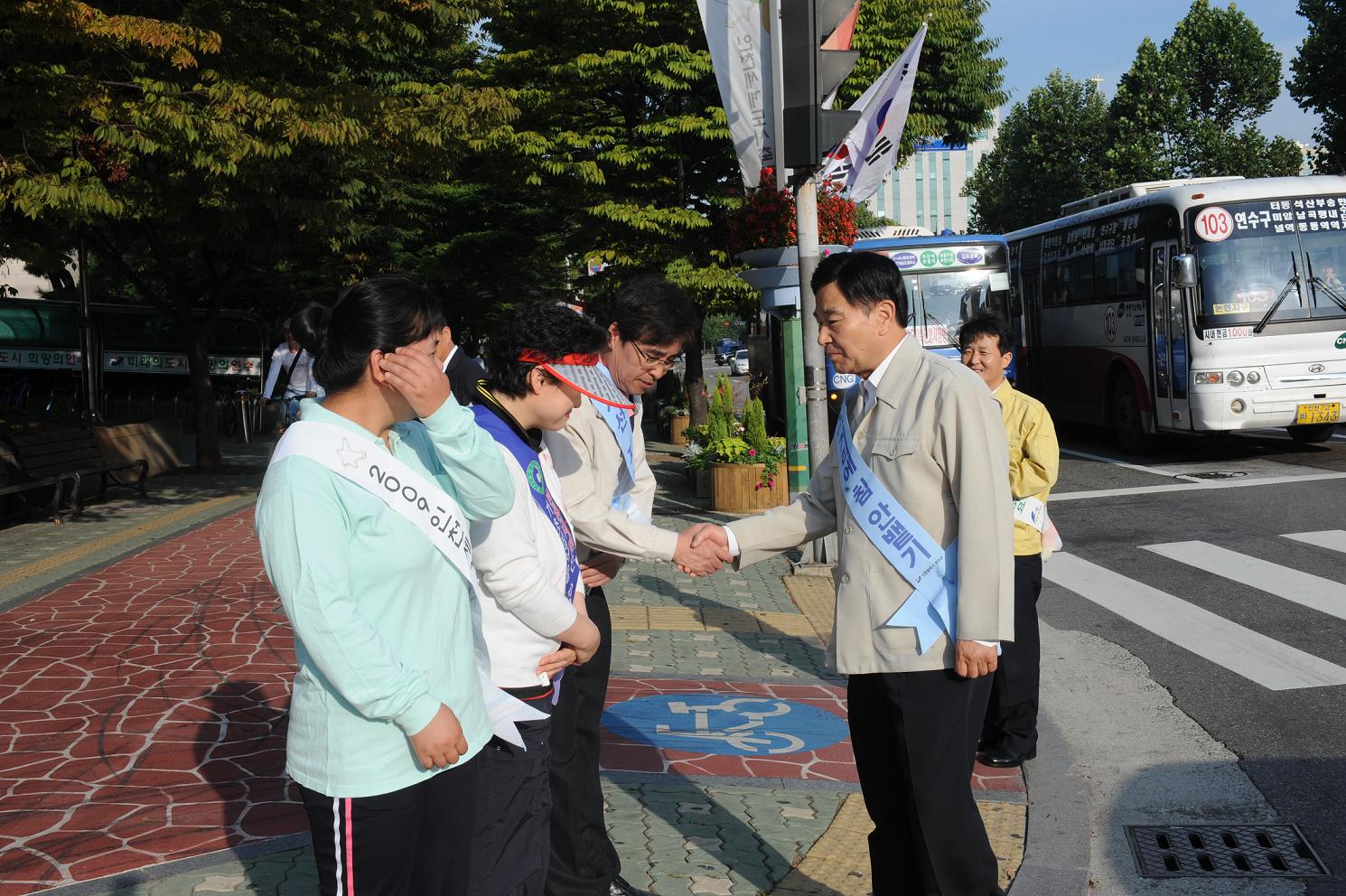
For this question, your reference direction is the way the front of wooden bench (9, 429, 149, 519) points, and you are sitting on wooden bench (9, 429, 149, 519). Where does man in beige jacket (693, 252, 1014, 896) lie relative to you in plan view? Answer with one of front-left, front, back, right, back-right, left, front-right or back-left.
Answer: front-right

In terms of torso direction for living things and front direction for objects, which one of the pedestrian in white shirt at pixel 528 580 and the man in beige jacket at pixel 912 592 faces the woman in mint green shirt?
the man in beige jacket

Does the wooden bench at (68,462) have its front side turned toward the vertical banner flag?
yes

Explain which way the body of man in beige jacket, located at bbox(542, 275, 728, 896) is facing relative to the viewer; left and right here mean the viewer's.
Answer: facing the viewer and to the right of the viewer

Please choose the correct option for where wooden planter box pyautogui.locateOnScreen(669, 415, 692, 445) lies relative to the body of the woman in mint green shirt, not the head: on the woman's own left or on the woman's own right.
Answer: on the woman's own left

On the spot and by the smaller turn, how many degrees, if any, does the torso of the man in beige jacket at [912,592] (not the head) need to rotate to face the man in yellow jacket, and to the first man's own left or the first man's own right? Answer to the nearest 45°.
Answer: approximately 135° to the first man's own right

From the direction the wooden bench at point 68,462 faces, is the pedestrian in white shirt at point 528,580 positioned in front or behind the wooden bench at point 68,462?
in front

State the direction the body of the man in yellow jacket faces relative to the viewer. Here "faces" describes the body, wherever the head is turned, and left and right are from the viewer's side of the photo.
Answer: facing the viewer and to the left of the viewer

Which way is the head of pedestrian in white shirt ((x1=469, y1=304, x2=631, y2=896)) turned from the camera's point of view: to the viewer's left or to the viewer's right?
to the viewer's right

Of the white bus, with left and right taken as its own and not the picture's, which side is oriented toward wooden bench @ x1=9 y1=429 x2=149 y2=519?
right

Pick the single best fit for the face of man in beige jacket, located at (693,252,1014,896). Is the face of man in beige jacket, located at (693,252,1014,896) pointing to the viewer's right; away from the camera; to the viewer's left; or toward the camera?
to the viewer's left

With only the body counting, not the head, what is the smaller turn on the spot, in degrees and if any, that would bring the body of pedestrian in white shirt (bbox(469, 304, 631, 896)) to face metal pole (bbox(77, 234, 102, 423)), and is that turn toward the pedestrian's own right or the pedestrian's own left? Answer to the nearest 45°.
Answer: approximately 90° to the pedestrian's own left

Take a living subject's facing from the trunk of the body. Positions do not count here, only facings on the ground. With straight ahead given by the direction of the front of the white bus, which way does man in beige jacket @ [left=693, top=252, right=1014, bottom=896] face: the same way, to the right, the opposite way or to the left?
to the right

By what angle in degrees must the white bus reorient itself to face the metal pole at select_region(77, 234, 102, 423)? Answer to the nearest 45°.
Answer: approximately 135° to its right

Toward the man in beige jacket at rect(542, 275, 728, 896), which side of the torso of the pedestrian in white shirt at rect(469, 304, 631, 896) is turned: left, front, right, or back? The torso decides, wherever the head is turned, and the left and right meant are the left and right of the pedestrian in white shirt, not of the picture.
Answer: left
